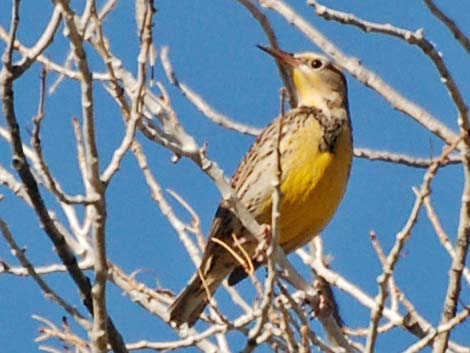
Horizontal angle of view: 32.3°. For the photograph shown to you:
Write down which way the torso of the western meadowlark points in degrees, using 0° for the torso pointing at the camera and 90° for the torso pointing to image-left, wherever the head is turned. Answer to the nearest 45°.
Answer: approximately 315°

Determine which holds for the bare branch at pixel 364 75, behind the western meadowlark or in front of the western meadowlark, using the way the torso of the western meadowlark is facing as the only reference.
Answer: in front

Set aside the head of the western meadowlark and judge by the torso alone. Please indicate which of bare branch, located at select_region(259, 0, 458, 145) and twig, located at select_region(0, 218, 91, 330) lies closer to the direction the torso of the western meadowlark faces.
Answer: the bare branch

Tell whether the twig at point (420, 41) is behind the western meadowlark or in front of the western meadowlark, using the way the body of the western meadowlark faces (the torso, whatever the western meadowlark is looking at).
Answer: in front

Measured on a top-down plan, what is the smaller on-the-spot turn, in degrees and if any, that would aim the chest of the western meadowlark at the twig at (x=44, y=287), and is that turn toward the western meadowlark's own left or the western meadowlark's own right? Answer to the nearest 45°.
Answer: approximately 90° to the western meadowlark's own right

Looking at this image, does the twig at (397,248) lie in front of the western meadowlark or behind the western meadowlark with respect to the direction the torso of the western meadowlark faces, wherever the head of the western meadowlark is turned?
in front
